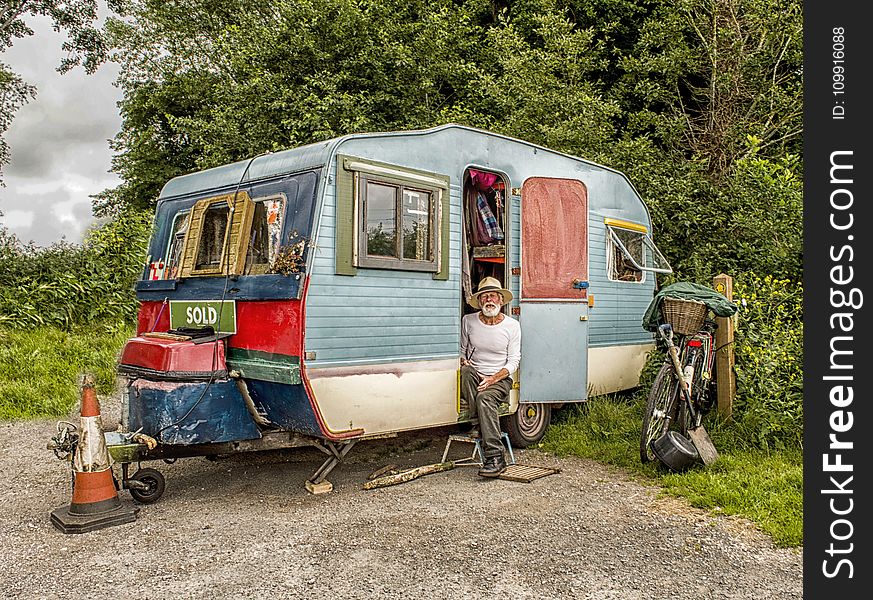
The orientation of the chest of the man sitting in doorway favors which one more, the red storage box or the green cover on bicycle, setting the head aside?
the red storage box

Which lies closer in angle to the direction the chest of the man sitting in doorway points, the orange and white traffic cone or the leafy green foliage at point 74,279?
the orange and white traffic cone

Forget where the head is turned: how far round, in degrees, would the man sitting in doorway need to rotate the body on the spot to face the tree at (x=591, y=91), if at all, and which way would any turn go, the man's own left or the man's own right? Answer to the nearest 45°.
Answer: approximately 180°

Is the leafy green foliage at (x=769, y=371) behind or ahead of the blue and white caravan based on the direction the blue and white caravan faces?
behind

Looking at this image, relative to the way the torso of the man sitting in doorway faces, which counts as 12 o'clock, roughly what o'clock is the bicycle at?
The bicycle is roughly at 9 o'clock from the man sitting in doorway.

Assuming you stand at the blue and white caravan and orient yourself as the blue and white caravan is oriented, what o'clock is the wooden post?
The wooden post is roughly at 7 o'clock from the blue and white caravan.

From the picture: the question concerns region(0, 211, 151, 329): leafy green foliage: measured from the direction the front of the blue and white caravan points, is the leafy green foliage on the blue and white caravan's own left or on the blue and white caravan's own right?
on the blue and white caravan's own right

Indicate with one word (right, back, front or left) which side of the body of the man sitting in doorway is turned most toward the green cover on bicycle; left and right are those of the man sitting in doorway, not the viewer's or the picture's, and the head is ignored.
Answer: left
